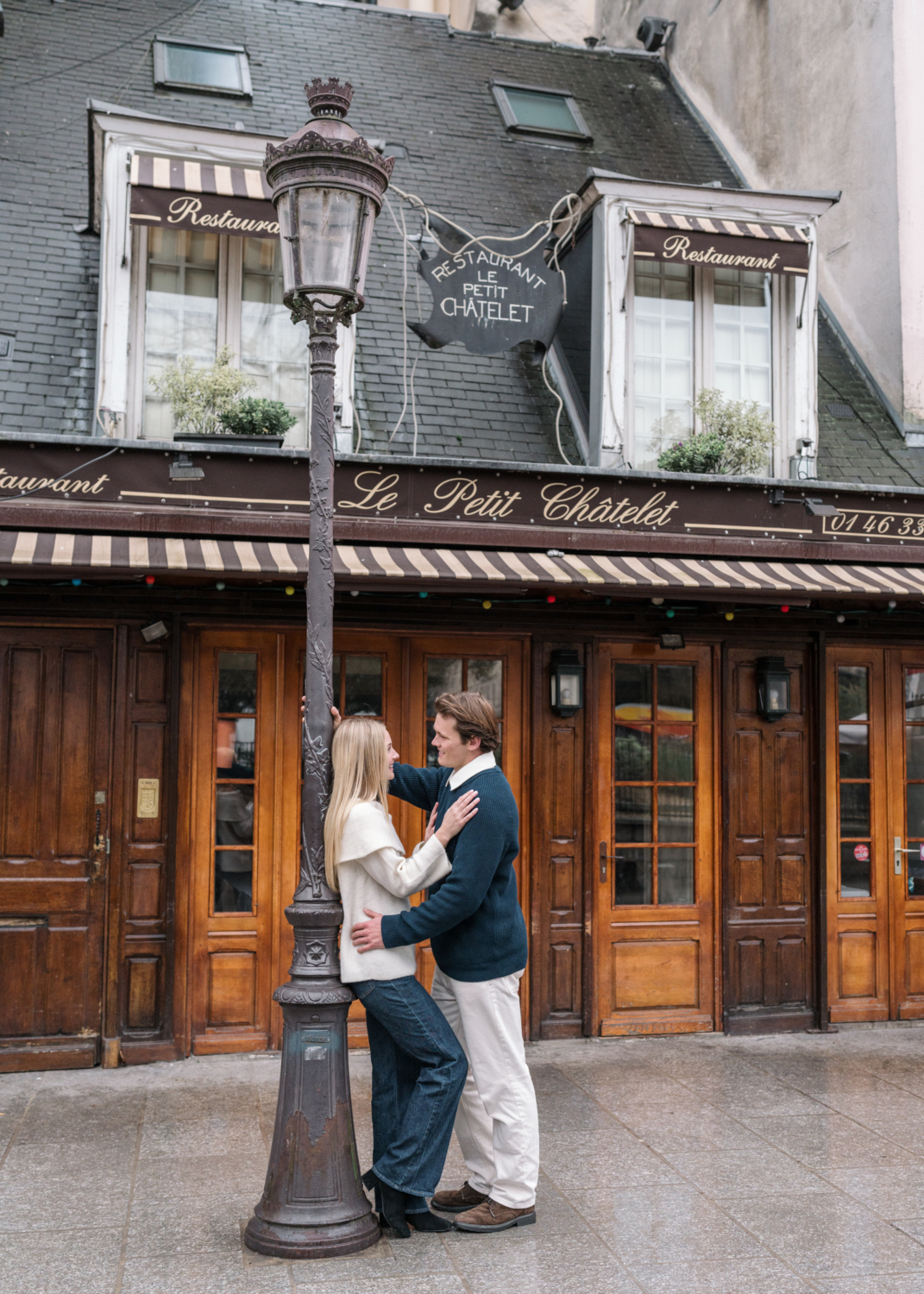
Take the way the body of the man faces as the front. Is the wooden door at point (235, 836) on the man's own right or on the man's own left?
on the man's own right

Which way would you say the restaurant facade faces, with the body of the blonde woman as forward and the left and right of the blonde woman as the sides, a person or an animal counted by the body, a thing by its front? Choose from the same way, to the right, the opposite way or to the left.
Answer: to the right

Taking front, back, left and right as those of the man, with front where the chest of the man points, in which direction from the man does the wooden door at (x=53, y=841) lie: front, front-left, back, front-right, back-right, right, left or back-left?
front-right

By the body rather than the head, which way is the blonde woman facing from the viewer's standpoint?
to the viewer's right

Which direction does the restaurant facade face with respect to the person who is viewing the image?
facing the viewer

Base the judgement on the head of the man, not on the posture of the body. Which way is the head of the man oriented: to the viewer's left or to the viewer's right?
to the viewer's left

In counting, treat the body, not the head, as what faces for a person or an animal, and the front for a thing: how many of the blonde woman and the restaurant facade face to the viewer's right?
1

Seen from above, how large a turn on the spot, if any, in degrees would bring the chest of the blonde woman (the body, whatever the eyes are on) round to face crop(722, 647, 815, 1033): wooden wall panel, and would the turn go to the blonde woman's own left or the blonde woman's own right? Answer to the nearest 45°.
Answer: approximately 45° to the blonde woman's own left

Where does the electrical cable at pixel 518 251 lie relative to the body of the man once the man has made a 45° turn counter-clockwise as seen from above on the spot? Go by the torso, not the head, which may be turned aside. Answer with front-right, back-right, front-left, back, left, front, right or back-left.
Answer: back-right

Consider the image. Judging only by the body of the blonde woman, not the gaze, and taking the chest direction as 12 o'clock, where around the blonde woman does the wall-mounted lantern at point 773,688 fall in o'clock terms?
The wall-mounted lantern is roughly at 10 o'clock from the blonde woman.

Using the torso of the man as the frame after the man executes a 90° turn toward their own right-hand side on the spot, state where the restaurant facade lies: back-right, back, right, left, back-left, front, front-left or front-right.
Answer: front

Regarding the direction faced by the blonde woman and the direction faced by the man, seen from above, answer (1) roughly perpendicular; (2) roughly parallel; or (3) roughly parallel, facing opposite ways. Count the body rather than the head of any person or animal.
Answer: roughly parallel, facing opposite ways

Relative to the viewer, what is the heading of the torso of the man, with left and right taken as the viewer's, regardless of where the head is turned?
facing to the left of the viewer

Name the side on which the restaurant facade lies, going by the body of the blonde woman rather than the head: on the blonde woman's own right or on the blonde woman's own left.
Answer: on the blonde woman's own left
